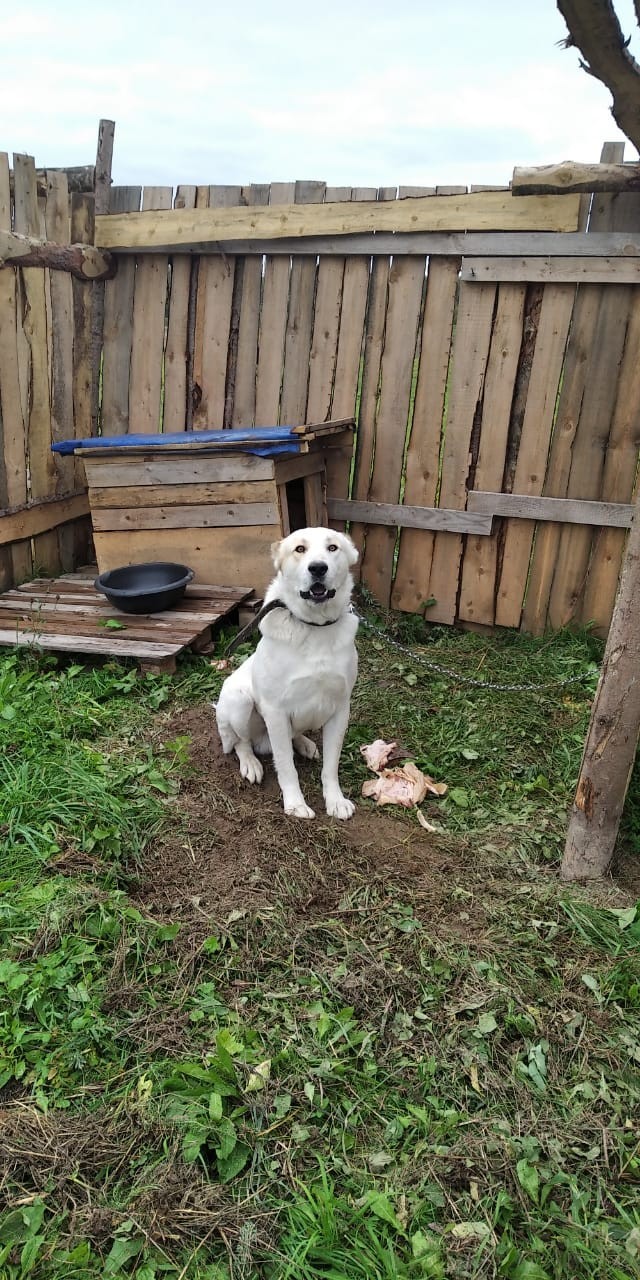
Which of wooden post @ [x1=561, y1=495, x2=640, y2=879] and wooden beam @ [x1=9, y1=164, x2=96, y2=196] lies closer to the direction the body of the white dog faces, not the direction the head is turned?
the wooden post

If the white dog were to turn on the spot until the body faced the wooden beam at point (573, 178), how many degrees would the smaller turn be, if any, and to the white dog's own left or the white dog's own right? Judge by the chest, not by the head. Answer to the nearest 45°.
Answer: approximately 90° to the white dog's own left

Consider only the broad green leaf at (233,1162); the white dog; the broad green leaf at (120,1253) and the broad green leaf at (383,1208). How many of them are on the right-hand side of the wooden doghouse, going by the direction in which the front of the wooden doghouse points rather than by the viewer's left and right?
4

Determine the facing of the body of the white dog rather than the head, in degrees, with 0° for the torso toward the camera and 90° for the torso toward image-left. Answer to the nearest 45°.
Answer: approximately 315°

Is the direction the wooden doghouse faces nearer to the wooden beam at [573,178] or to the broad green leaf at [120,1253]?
the wooden beam

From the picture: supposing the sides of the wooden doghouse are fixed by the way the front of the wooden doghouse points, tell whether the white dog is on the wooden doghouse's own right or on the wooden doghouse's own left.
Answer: on the wooden doghouse's own right

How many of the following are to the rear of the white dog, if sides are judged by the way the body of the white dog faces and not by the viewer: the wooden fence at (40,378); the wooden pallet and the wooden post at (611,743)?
2

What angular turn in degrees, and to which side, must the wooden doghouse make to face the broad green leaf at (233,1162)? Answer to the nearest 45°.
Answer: approximately 90° to its right

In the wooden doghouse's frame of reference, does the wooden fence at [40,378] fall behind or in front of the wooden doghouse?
behind

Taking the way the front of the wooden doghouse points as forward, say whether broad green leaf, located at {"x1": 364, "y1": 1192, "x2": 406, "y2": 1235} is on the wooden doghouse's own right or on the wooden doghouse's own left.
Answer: on the wooden doghouse's own right

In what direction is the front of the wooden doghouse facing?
to the viewer's right
